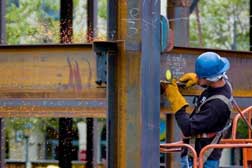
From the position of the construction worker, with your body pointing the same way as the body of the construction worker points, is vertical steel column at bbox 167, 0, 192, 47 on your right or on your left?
on your right

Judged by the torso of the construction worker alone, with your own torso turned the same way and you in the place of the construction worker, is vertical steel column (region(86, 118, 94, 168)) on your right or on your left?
on your right

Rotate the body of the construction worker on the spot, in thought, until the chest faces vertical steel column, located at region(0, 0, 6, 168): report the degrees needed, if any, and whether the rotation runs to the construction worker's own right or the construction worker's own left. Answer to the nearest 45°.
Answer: approximately 45° to the construction worker's own right

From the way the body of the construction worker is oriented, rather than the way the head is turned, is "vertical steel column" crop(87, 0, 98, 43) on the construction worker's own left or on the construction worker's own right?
on the construction worker's own right

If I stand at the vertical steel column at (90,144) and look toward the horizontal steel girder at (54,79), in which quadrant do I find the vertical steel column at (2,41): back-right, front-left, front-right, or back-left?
front-right

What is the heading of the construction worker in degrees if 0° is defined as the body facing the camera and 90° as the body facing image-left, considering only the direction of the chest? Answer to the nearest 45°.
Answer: approximately 90°
